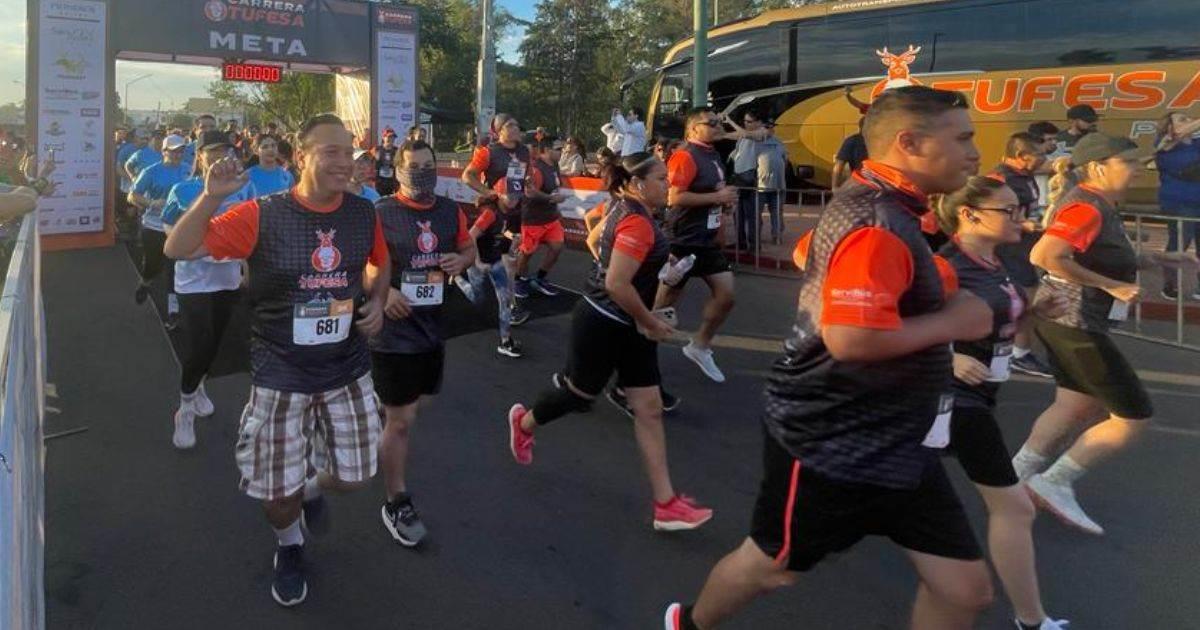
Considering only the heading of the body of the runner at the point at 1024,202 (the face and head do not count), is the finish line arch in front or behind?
behind

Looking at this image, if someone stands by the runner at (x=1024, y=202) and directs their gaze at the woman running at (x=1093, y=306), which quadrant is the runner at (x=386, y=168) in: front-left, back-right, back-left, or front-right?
back-right

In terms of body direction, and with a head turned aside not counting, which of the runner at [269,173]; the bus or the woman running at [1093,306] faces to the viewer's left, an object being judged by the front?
the bus

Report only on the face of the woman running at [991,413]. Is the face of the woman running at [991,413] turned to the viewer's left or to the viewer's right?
to the viewer's right

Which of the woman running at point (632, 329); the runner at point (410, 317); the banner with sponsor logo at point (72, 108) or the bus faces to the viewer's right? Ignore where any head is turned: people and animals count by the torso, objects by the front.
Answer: the woman running

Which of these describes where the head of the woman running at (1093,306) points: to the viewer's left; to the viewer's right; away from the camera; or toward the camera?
to the viewer's right

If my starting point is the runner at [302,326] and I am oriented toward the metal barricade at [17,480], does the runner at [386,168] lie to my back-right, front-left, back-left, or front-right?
back-right

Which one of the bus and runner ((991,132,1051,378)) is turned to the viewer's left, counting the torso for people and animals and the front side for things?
the bus

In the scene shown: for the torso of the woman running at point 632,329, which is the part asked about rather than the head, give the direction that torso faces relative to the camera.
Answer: to the viewer's right

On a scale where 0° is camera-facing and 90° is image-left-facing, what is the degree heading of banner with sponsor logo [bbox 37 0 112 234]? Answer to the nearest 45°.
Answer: approximately 0°

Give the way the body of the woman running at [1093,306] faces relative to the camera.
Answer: to the viewer's right

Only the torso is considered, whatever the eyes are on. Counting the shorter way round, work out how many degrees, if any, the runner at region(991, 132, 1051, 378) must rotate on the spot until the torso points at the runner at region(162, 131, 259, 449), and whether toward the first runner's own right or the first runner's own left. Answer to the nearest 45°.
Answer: approximately 135° to the first runner's own right

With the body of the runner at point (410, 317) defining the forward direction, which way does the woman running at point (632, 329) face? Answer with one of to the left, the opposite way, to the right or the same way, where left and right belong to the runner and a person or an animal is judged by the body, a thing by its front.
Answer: to the left

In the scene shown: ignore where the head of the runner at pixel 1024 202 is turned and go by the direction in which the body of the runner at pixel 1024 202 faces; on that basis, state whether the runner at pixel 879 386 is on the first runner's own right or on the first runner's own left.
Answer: on the first runner's own right
